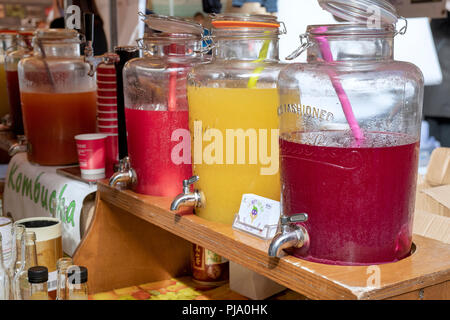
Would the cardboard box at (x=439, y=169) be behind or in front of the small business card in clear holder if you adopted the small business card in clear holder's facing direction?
behind

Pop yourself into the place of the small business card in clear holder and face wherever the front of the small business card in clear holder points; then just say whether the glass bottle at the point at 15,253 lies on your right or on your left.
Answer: on your right

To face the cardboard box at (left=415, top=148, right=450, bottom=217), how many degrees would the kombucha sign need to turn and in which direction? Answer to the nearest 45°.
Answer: approximately 90° to its left

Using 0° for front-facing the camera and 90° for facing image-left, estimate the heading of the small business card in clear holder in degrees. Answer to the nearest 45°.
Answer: approximately 0°

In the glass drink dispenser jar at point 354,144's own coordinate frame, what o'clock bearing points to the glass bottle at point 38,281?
The glass bottle is roughly at 2 o'clock from the glass drink dispenser jar.

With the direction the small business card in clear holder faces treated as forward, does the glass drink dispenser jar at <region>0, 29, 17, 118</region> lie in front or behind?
behind

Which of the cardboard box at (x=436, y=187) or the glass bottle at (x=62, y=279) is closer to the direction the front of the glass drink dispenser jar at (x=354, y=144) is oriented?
the glass bottle

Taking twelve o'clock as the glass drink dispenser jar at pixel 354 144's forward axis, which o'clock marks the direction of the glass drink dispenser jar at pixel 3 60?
The glass drink dispenser jar at pixel 3 60 is roughly at 3 o'clock from the glass drink dispenser jar at pixel 354 144.

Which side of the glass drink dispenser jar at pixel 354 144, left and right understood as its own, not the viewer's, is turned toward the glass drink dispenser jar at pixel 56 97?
right

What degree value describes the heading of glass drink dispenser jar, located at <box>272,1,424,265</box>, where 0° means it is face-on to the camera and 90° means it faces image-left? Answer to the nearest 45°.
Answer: approximately 45°

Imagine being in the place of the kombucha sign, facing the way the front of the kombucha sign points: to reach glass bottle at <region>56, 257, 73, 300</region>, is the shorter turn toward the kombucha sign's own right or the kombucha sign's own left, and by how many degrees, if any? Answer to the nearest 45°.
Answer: approximately 45° to the kombucha sign's own left

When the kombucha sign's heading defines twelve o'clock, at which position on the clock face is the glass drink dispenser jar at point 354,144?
The glass drink dispenser jar is roughly at 10 o'clock from the kombucha sign.
